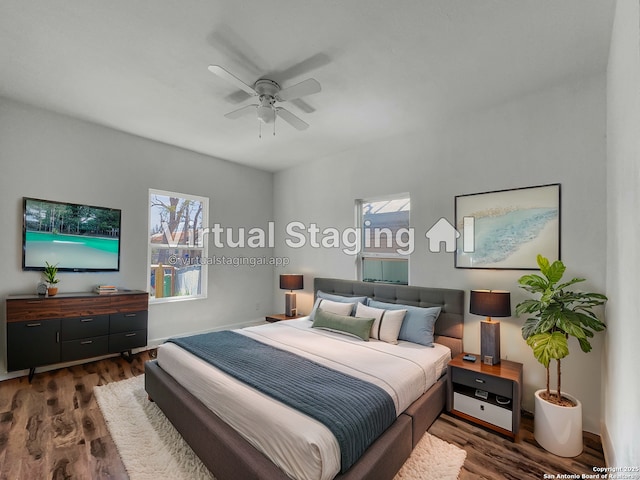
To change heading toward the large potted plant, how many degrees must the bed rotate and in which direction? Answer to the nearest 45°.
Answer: approximately 135° to its left

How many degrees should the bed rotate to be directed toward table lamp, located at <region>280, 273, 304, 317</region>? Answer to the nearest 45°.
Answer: approximately 135° to its right

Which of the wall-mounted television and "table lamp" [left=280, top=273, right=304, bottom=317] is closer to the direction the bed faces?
the wall-mounted television

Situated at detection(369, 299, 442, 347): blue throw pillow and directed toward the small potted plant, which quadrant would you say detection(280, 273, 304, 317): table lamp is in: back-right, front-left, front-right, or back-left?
front-right

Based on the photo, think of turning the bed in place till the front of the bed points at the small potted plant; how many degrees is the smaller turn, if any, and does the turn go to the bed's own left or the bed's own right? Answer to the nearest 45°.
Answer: approximately 90° to the bed's own right

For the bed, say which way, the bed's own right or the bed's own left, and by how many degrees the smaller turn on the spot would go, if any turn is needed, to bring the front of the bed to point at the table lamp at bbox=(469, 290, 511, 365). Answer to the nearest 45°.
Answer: approximately 135° to the bed's own left

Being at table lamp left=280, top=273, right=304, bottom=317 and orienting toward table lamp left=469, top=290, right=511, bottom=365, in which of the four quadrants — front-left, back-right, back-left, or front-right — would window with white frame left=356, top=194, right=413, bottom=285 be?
front-left

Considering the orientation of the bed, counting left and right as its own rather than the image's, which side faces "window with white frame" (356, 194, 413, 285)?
back

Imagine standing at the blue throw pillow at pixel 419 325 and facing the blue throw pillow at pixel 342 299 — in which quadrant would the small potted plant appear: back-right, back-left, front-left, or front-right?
front-left

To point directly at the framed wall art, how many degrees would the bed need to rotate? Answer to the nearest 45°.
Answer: approximately 135° to its left
